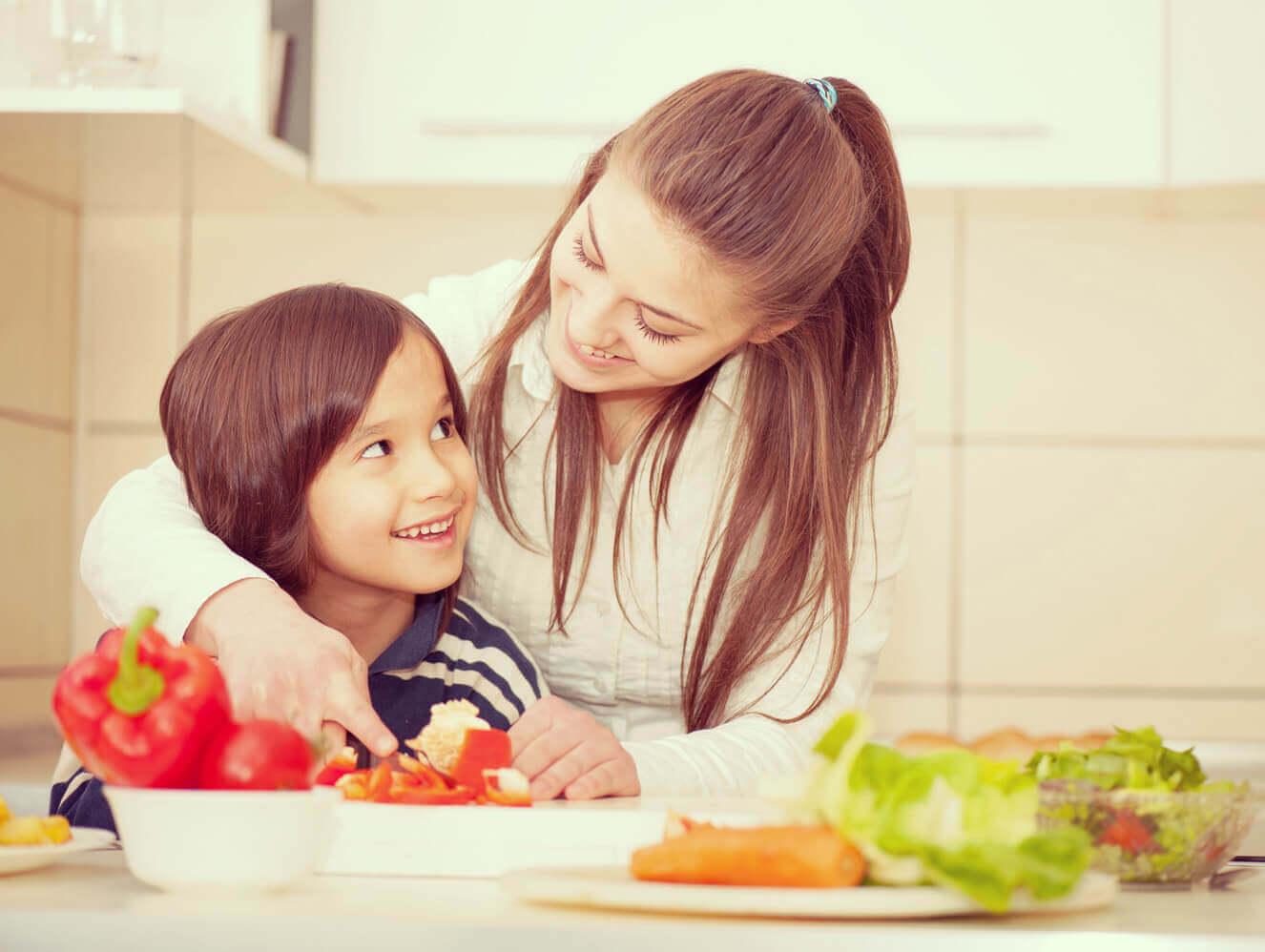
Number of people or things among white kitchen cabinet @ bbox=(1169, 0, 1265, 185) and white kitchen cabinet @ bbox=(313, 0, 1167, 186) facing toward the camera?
2

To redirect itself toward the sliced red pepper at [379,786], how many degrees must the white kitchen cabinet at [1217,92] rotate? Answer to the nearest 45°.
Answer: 0° — it already faces it

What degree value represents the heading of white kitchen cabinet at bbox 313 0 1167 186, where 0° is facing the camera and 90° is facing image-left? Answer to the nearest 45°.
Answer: approximately 0°

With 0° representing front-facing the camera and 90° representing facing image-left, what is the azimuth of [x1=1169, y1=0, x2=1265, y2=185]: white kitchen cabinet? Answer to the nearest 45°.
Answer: approximately 0°

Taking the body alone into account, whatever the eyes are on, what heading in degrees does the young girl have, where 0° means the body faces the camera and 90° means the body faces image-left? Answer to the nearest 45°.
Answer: approximately 315°

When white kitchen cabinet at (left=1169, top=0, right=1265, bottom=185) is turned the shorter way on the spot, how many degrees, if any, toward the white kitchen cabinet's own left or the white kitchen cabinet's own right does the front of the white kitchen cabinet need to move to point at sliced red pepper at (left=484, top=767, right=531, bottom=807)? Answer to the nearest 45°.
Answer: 0° — it already faces it

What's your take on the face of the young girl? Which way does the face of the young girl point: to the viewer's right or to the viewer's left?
to the viewer's right
